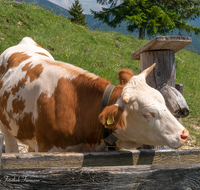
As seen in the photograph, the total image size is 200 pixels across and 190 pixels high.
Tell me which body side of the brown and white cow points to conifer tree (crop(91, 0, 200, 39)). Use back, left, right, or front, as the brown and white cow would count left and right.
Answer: left

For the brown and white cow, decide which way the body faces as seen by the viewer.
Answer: to the viewer's right

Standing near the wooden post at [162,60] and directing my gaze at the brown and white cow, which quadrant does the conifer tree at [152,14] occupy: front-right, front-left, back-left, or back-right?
back-right
